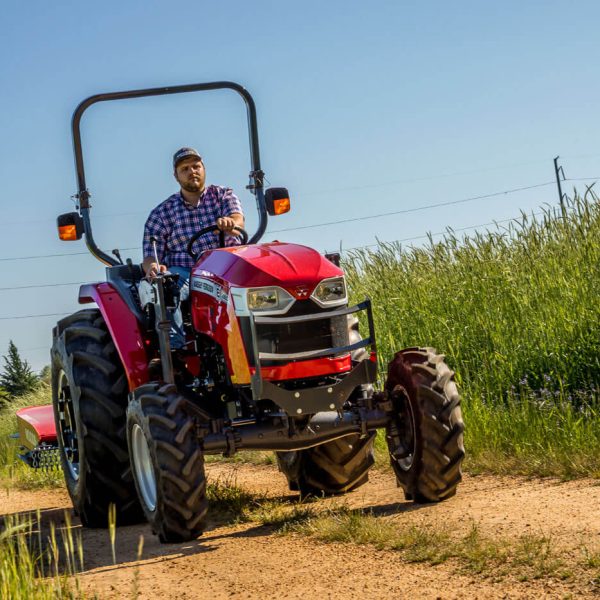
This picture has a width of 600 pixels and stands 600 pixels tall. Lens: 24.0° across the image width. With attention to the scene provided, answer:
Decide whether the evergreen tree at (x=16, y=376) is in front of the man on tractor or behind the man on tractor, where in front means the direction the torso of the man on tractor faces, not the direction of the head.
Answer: behind

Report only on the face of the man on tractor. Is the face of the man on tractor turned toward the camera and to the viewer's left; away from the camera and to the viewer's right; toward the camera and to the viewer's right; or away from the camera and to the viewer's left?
toward the camera and to the viewer's right

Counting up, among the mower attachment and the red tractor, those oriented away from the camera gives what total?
0

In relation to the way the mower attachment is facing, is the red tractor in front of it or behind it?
in front

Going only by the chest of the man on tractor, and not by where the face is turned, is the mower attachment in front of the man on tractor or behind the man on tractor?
behind

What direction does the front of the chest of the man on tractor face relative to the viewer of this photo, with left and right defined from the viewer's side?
facing the viewer and to the right of the viewer
